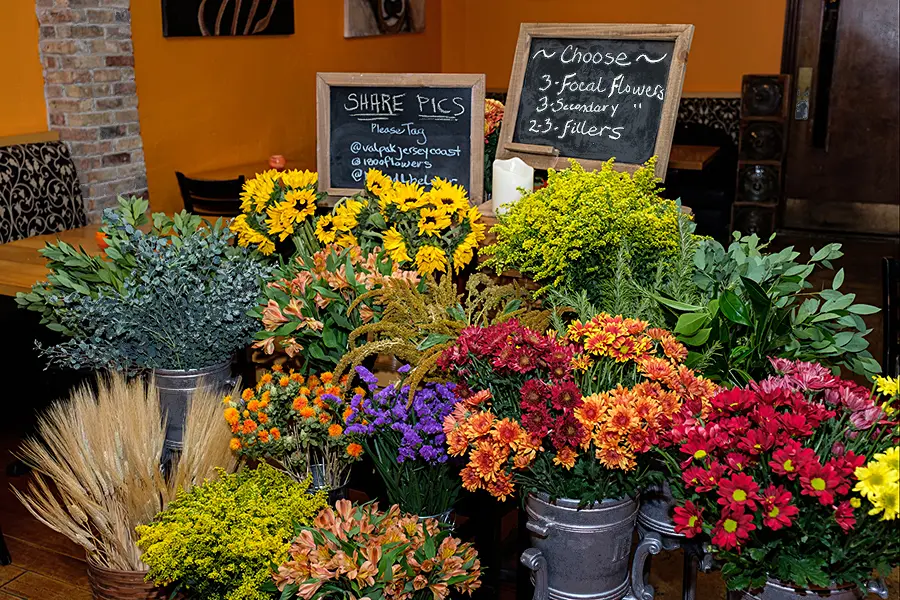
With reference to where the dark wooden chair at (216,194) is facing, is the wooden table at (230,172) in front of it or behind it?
in front

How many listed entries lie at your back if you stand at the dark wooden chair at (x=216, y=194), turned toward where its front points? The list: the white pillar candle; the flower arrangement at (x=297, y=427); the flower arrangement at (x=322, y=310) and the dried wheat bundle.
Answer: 4

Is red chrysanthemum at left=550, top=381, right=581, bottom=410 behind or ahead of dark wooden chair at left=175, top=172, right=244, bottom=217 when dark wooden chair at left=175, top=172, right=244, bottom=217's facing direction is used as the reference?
behind

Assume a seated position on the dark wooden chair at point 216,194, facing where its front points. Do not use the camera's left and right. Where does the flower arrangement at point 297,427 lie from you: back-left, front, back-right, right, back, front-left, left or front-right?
back

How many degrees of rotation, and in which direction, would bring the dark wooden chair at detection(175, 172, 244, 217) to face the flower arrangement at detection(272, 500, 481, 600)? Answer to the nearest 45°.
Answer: approximately 180°

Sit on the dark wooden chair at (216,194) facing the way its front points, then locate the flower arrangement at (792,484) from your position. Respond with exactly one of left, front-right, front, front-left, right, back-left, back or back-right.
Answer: back

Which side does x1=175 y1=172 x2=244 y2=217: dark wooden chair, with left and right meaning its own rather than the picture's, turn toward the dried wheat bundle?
back

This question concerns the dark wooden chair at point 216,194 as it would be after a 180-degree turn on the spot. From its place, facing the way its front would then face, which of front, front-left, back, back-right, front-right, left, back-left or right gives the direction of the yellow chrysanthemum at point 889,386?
front

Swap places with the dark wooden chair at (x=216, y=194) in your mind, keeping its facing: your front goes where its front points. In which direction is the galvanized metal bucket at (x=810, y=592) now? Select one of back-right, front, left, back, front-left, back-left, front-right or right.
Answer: back

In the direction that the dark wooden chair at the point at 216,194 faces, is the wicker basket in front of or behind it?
behind

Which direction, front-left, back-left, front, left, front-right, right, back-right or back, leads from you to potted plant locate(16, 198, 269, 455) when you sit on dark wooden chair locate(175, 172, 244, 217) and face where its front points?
back

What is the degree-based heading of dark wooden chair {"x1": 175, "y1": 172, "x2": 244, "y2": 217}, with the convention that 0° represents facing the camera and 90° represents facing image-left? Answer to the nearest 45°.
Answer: approximately 180°

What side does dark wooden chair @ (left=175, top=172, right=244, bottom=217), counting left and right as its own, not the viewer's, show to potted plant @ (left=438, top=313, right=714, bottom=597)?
back

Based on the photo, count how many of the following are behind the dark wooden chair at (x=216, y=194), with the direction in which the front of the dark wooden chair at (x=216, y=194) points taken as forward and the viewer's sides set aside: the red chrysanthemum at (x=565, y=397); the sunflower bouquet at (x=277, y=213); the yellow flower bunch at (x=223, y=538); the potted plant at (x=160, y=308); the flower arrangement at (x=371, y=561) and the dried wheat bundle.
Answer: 6
